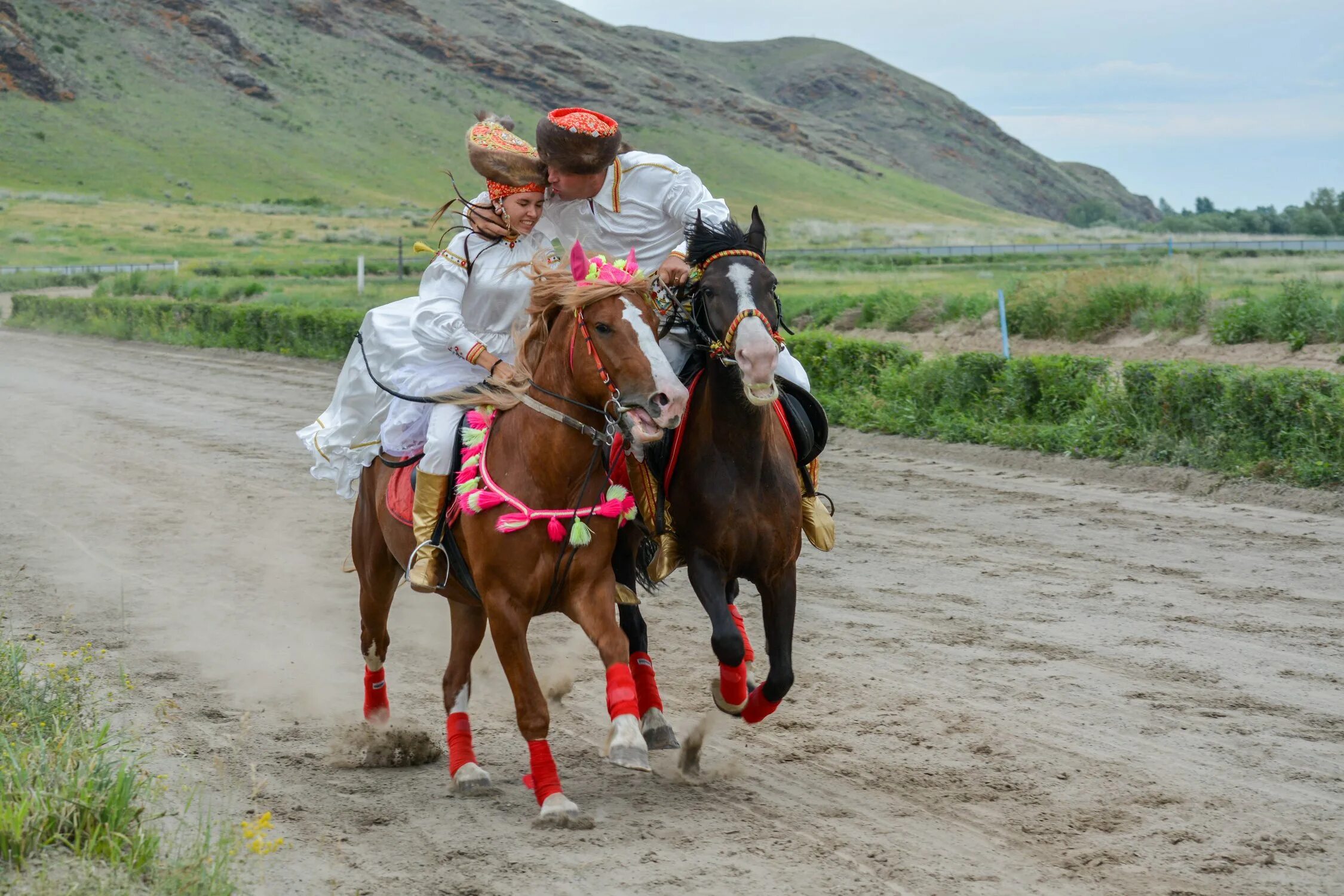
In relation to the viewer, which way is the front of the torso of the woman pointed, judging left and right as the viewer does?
facing the viewer and to the right of the viewer

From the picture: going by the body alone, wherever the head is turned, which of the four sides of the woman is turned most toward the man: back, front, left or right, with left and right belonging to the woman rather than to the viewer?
left

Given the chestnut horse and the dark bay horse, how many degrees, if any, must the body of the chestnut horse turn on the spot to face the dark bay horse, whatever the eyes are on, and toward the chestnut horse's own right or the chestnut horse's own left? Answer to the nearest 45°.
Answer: approximately 90° to the chestnut horse's own left

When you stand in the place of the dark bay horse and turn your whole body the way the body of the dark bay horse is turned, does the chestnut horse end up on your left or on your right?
on your right

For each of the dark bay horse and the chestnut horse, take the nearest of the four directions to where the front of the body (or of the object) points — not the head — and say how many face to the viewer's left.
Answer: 0

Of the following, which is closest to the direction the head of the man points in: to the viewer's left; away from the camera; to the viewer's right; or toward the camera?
to the viewer's left

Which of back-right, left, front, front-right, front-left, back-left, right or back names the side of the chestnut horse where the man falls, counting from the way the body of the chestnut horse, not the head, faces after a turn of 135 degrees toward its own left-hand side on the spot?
front

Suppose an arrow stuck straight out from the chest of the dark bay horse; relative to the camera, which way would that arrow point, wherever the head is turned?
toward the camera

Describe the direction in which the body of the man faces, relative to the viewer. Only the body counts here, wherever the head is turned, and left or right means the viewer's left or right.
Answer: facing the viewer and to the left of the viewer
